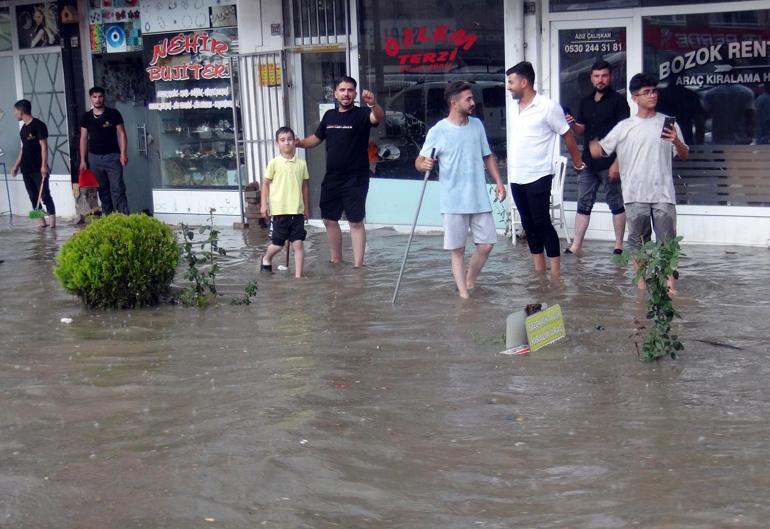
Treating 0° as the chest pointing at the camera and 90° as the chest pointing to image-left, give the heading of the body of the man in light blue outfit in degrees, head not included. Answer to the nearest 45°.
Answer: approximately 0°

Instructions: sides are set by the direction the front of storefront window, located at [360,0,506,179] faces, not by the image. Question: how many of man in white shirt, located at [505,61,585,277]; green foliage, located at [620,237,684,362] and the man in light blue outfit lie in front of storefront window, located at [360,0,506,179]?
3

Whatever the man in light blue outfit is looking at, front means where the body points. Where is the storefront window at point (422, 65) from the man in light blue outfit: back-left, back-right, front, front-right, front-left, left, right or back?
back

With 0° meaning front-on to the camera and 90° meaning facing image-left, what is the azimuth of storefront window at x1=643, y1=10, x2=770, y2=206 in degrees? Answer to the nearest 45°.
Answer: approximately 0°
